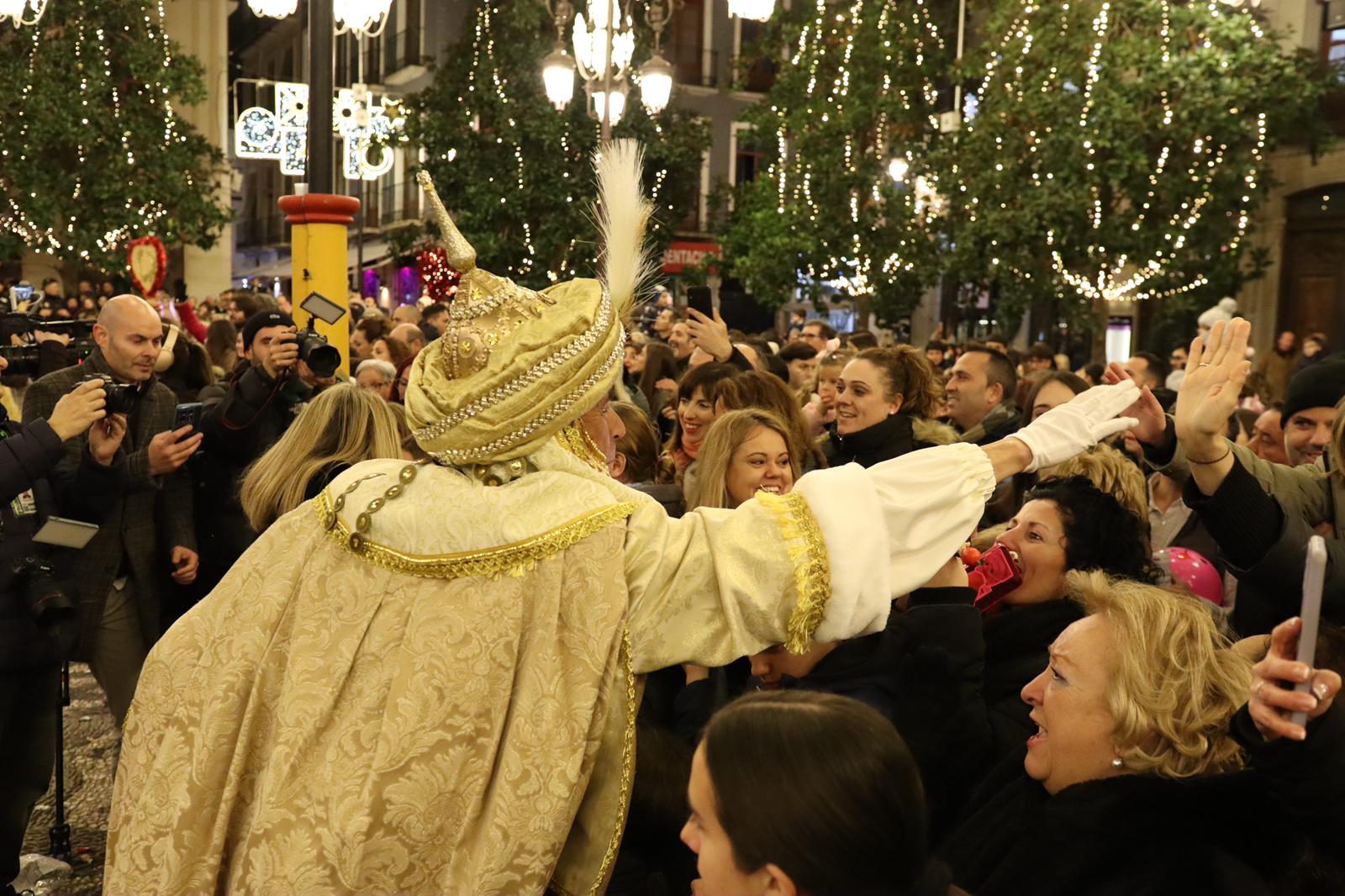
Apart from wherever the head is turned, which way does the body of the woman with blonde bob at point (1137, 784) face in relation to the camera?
to the viewer's left

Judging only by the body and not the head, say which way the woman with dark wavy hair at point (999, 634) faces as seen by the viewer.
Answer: to the viewer's left

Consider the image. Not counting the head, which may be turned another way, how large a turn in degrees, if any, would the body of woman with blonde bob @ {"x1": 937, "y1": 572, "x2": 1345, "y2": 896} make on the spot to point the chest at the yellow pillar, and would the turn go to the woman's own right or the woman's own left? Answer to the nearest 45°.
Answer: approximately 45° to the woman's own right

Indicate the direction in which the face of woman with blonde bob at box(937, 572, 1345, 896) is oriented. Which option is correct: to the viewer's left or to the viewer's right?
to the viewer's left

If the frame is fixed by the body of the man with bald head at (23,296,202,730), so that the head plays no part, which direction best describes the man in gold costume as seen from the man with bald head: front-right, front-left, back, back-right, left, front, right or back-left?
front-right

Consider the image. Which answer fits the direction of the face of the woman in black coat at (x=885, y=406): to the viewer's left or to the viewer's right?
to the viewer's left

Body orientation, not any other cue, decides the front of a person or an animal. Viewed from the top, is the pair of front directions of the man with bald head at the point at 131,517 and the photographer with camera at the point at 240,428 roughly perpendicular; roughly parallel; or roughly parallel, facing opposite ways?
roughly parallel

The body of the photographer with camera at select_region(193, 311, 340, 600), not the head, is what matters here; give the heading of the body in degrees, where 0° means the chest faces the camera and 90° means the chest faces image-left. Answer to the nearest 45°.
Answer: approximately 315°

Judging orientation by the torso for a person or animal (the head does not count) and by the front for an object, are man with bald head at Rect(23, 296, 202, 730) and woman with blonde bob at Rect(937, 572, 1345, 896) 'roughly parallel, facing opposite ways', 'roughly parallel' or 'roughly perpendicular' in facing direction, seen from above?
roughly parallel, facing opposite ways

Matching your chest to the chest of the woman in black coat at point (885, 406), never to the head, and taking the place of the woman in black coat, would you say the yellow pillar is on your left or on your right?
on your right

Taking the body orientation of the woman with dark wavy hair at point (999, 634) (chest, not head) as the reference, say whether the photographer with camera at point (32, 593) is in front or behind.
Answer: in front

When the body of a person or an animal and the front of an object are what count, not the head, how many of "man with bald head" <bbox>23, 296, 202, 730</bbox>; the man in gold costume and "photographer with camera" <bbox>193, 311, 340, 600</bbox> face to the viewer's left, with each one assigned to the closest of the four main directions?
0

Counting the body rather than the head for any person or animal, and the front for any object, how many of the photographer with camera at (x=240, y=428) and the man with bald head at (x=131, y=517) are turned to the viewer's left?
0

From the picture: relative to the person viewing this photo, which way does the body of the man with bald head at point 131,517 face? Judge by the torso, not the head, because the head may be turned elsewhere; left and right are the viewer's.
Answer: facing the viewer and to the right of the viewer

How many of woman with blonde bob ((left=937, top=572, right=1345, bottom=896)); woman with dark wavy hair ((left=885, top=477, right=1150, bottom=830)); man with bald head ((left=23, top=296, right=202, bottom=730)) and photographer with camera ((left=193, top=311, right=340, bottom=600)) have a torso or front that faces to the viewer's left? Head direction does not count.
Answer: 2

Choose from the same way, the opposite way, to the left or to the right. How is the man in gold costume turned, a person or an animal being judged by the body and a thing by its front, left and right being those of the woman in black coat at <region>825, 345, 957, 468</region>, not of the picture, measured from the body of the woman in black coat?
the opposite way

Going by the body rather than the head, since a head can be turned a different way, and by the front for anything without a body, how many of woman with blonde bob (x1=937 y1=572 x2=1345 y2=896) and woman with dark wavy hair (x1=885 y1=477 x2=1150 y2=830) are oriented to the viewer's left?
2

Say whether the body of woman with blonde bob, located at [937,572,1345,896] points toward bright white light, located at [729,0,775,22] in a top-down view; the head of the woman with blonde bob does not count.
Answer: no
